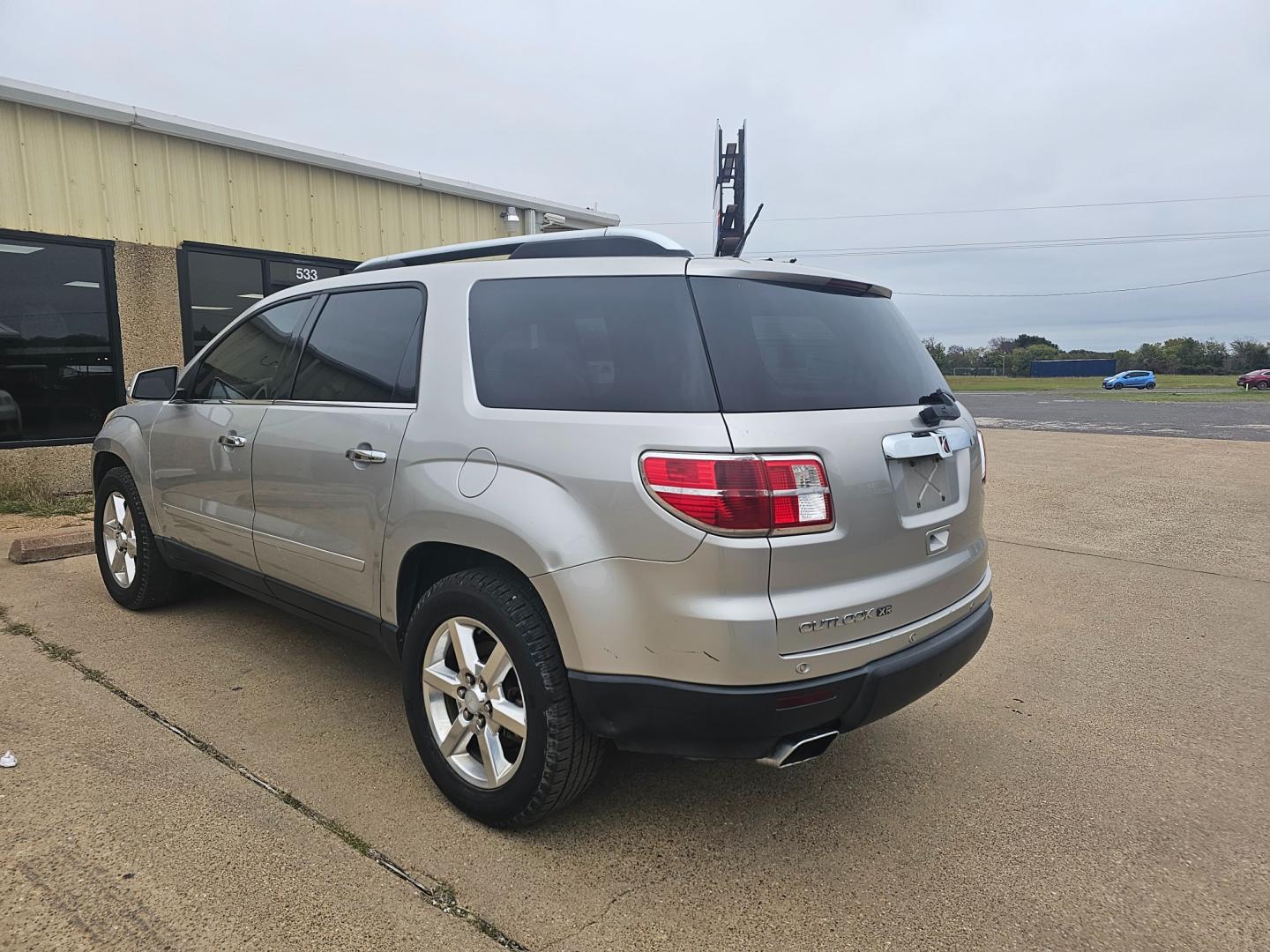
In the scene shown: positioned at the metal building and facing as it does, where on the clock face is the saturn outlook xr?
The saturn outlook xr is roughly at 1 o'clock from the metal building.

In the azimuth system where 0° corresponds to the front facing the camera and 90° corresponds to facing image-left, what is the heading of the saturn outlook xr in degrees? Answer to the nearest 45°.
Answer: approximately 135°

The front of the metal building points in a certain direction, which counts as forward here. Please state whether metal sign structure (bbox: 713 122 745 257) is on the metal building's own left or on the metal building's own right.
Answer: on the metal building's own left

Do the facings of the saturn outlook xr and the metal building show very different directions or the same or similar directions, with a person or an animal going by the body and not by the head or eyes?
very different directions

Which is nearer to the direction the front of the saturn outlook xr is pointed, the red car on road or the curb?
the curb

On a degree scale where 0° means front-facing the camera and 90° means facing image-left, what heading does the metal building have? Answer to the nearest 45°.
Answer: approximately 315°

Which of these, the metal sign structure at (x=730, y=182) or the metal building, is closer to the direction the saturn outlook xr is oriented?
the metal building

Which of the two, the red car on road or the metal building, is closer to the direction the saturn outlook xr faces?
the metal building

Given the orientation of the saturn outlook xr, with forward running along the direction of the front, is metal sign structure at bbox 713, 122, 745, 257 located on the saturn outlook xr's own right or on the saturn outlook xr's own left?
on the saturn outlook xr's own right

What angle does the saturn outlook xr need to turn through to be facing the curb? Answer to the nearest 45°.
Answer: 0° — it already faces it
